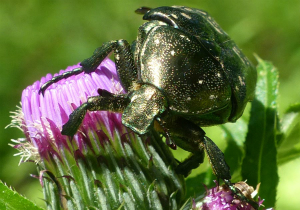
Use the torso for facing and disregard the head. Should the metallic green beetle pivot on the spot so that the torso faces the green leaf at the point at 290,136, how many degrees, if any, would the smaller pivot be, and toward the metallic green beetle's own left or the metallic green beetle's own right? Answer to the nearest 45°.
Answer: approximately 180°

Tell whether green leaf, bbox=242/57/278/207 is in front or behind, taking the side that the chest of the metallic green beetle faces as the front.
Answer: behind

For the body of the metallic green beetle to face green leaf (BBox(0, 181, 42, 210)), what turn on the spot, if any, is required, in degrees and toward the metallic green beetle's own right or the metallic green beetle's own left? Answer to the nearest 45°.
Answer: approximately 45° to the metallic green beetle's own right

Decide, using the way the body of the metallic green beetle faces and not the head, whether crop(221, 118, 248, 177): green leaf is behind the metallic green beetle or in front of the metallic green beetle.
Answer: behind

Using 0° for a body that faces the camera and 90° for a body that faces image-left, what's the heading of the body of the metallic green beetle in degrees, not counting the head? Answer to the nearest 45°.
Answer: approximately 45°
